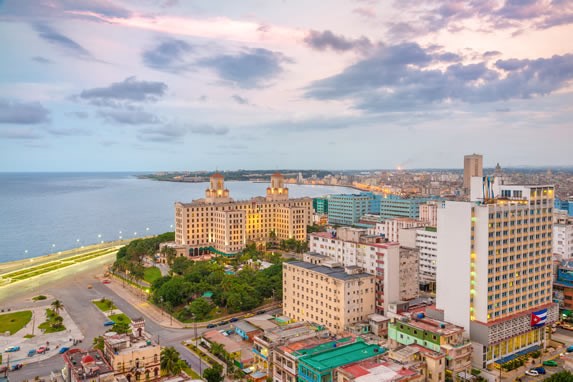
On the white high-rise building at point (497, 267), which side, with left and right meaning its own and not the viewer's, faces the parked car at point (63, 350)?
right

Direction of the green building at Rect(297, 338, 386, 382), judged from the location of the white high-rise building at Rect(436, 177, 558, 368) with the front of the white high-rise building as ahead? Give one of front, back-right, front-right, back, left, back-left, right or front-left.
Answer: right

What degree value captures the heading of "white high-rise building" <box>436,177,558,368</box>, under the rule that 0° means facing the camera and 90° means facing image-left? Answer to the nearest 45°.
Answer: approximately 315°

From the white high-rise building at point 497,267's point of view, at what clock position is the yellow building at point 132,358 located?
The yellow building is roughly at 3 o'clock from the white high-rise building.

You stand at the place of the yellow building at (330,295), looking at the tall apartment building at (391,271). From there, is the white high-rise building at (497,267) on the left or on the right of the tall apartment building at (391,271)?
right

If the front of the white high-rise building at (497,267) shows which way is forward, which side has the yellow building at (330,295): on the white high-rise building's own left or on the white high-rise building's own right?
on the white high-rise building's own right

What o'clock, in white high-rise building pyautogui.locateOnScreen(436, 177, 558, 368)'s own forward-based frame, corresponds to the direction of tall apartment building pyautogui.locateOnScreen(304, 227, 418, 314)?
The tall apartment building is roughly at 5 o'clock from the white high-rise building.
